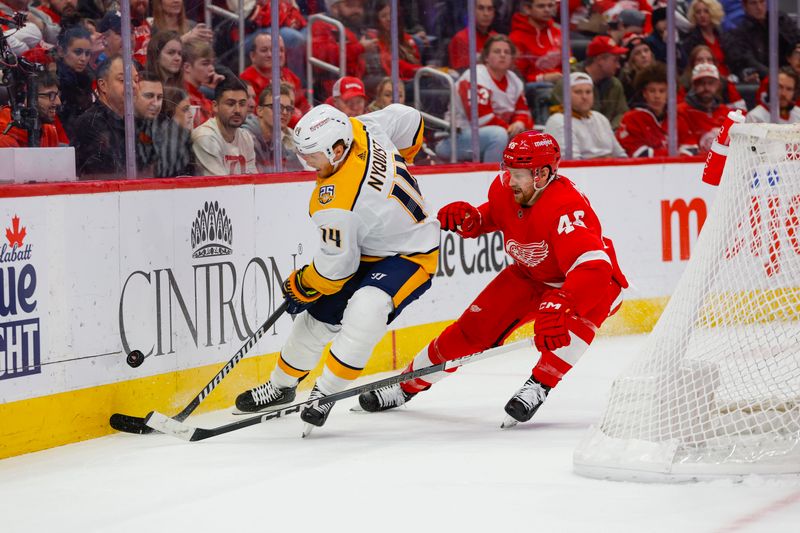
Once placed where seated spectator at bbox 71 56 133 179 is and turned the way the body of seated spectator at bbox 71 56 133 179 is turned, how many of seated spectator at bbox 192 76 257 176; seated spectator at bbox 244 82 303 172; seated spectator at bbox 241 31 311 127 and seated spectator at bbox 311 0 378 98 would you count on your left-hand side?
4

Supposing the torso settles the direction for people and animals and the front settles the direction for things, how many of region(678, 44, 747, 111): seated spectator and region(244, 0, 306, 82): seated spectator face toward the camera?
2

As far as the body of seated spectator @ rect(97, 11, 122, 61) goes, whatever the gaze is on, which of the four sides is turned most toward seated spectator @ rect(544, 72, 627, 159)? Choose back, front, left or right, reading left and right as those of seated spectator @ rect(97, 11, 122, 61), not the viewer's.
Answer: left
